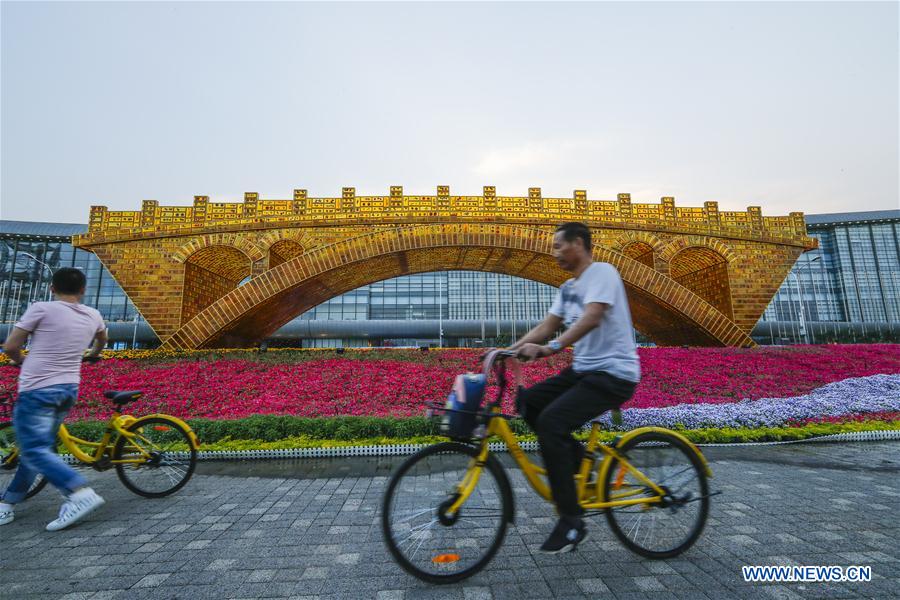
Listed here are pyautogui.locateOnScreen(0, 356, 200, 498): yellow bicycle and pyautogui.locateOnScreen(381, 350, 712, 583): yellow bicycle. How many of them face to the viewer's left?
2

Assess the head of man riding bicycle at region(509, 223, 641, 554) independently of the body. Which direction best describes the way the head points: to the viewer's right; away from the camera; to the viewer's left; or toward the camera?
to the viewer's left

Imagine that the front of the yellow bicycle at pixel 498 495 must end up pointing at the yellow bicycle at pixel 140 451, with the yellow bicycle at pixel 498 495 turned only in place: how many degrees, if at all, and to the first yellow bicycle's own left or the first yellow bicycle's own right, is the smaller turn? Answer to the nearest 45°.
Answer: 0° — it already faces it

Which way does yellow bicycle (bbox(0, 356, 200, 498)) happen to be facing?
to the viewer's left

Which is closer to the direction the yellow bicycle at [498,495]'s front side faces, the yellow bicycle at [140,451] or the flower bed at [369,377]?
the yellow bicycle

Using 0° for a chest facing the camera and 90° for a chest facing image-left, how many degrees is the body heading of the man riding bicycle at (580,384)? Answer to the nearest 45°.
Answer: approximately 90°

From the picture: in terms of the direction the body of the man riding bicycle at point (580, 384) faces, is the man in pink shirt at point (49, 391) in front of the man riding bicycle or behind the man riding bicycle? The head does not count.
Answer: in front

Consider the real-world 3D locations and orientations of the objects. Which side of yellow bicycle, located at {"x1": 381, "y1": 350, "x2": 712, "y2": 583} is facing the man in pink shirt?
front

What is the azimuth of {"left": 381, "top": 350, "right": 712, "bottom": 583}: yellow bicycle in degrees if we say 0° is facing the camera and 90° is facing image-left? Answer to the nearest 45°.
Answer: approximately 90°

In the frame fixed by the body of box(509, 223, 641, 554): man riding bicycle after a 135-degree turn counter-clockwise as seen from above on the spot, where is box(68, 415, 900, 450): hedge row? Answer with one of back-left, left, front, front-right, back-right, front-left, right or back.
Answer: back

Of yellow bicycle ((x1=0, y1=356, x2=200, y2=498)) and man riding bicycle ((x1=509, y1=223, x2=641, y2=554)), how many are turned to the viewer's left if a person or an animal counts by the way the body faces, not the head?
2
